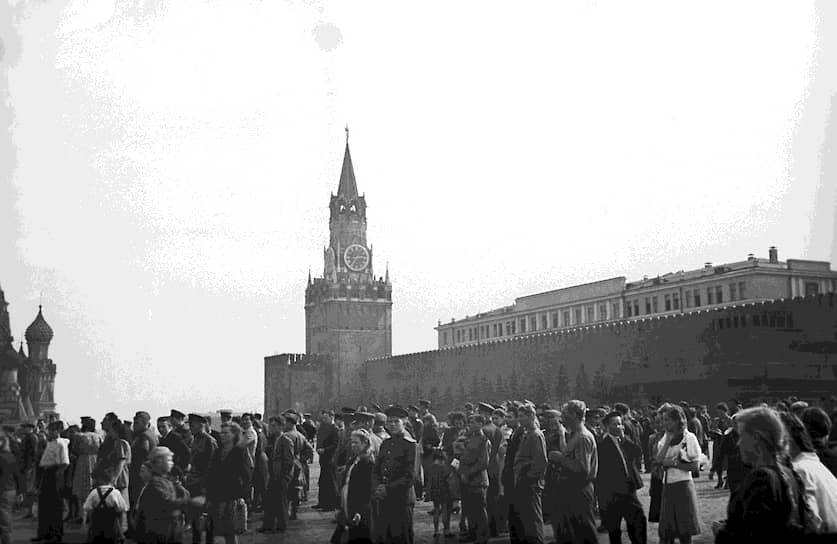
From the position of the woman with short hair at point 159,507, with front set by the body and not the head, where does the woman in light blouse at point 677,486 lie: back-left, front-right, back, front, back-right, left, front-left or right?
front-left

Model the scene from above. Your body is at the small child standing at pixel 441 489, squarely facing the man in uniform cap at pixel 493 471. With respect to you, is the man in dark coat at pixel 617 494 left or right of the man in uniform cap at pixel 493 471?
right

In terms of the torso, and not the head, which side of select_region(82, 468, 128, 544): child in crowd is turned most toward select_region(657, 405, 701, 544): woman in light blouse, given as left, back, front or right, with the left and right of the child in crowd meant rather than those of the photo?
right

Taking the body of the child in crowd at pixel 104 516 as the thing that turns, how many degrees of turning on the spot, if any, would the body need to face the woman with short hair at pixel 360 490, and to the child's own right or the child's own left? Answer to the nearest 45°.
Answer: approximately 45° to the child's own right

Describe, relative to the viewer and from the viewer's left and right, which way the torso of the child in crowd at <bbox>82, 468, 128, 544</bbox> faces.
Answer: facing away from the viewer
